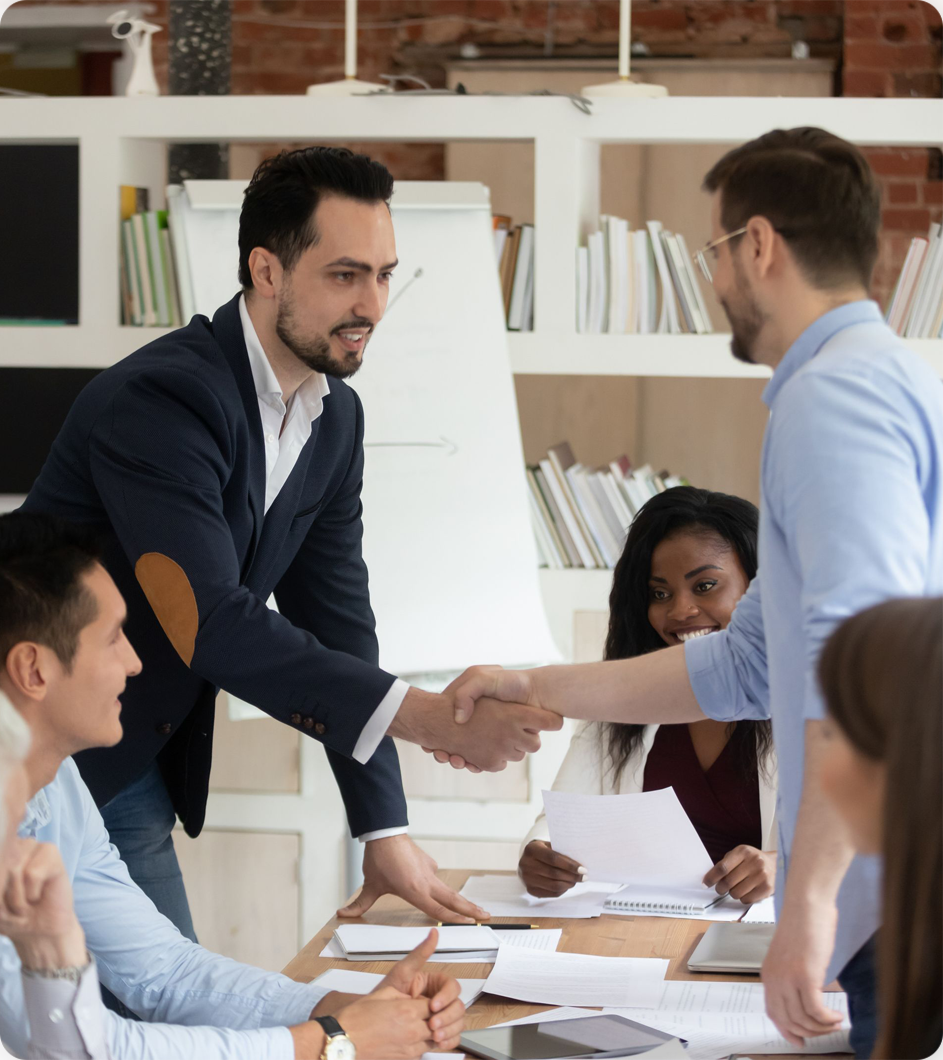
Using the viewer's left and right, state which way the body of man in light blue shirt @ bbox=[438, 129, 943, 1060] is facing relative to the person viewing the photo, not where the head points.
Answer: facing away from the viewer and to the left of the viewer

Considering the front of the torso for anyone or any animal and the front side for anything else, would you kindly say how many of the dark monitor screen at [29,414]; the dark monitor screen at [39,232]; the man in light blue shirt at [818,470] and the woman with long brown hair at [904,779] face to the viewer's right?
0

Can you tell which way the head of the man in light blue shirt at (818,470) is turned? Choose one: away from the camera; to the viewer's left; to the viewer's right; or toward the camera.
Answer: to the viewer's left

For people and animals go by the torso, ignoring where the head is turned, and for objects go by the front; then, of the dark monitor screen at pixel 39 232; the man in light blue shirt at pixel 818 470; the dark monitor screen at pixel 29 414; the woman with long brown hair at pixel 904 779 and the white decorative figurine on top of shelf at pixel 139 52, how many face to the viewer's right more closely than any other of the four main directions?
0

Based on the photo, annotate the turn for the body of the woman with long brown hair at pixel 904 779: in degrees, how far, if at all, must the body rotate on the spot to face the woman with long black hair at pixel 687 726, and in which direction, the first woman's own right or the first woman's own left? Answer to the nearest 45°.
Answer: approximately 45° to the first woman's own right

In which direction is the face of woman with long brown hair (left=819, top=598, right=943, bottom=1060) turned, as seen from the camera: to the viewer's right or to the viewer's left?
to the viewer's left

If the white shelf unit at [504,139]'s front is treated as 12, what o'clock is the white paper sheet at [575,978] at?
The white paper sheet is roughly at 12 o'clock from the white shelf unit.

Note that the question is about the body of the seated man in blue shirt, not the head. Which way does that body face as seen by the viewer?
to the viewer's right

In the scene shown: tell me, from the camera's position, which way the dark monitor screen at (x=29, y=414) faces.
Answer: facing the viewer

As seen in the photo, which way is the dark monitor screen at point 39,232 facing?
toward the camera

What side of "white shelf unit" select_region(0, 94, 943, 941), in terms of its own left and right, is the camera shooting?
front

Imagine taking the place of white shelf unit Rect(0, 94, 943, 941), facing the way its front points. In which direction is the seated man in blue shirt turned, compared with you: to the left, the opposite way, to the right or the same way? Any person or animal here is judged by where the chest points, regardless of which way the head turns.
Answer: to the left
